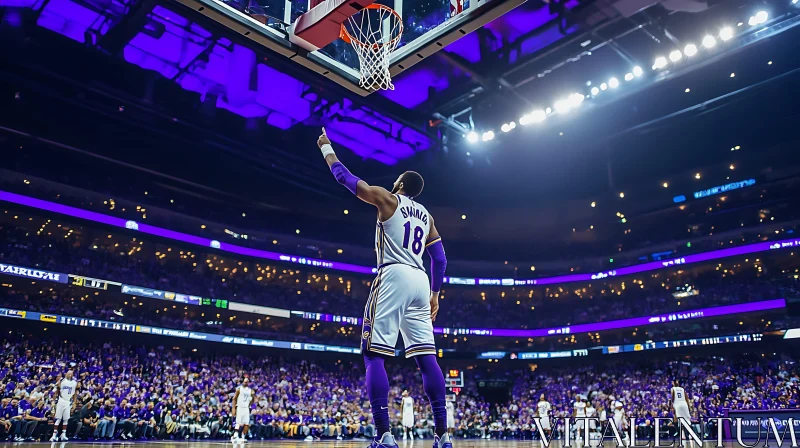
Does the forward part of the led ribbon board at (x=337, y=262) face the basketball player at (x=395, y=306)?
yes

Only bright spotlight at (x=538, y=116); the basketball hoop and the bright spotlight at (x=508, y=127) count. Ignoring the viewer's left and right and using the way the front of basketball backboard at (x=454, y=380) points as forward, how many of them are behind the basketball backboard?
0

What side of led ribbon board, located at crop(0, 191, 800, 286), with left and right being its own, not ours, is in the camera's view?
front

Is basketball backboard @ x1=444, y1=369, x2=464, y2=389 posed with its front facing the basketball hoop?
yes

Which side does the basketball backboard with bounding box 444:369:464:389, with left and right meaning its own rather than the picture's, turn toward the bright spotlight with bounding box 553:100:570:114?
front

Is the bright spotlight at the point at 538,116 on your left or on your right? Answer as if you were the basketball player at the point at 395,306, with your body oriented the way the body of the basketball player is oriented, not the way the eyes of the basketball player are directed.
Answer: on your right

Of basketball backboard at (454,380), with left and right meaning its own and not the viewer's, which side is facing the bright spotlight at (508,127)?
front

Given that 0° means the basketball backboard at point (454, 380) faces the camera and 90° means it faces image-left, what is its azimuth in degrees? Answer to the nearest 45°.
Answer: approximately 0°

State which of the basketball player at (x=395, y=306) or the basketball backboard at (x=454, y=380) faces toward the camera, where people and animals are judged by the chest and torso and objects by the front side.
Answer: the basketball backboard

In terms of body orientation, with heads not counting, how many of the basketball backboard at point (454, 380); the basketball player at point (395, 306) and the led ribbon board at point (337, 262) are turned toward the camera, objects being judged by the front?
2

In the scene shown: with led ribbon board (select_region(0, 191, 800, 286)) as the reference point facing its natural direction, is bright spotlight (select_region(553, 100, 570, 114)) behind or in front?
in front

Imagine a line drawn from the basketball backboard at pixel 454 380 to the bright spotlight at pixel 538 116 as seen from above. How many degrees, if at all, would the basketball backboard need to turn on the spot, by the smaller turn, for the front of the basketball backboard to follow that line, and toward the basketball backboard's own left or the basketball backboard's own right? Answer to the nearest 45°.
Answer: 0° — it already faces it

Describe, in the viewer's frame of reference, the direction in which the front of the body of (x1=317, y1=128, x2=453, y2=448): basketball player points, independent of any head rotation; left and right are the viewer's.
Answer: facing away from the viewer and to the left of the viewer

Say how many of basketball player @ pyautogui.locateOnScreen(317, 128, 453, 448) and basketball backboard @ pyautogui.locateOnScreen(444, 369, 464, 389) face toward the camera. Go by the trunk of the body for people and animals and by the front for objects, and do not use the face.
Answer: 1

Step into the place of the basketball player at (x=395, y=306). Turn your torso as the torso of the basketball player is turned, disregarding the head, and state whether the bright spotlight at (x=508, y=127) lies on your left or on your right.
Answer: on your right

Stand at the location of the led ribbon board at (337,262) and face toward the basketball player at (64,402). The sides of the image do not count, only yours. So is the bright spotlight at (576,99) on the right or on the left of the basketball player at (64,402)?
left
